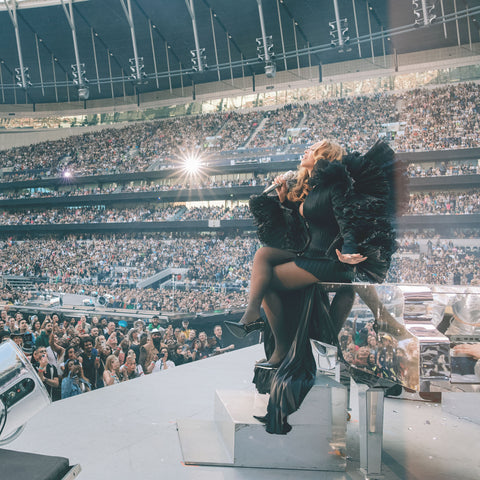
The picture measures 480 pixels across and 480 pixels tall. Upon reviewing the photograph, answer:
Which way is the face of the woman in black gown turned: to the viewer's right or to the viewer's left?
to the viewer's left

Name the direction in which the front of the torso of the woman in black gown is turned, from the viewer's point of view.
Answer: to the viewer's left

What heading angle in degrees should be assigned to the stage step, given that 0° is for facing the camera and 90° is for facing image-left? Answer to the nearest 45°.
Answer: approximately 90°
